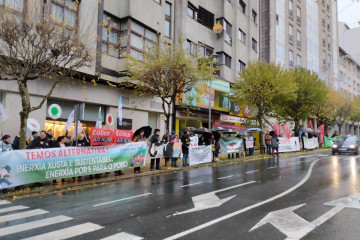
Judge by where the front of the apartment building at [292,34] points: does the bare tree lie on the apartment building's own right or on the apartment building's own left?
on the apartment building's own right

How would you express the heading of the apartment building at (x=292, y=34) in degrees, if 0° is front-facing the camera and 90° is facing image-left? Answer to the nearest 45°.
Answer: approximately 315°

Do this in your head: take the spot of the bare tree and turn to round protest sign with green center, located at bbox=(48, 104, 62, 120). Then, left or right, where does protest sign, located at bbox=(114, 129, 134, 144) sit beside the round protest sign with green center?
right

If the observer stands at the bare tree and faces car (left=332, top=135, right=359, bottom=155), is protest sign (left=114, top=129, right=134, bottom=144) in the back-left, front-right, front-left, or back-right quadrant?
front-left

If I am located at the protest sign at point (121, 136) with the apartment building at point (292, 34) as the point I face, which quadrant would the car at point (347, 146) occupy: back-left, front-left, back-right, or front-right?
front-right

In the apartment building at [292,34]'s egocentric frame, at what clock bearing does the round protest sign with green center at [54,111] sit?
The round protest sign with green center is roughly at 2 o'clock from the apartment building.

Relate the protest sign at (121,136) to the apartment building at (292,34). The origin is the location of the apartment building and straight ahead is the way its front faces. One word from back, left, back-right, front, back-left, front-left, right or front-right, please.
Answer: front-right

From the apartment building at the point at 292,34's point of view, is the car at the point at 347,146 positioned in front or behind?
in front

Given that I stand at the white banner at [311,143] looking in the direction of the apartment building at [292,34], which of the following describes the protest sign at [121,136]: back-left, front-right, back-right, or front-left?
back-left
